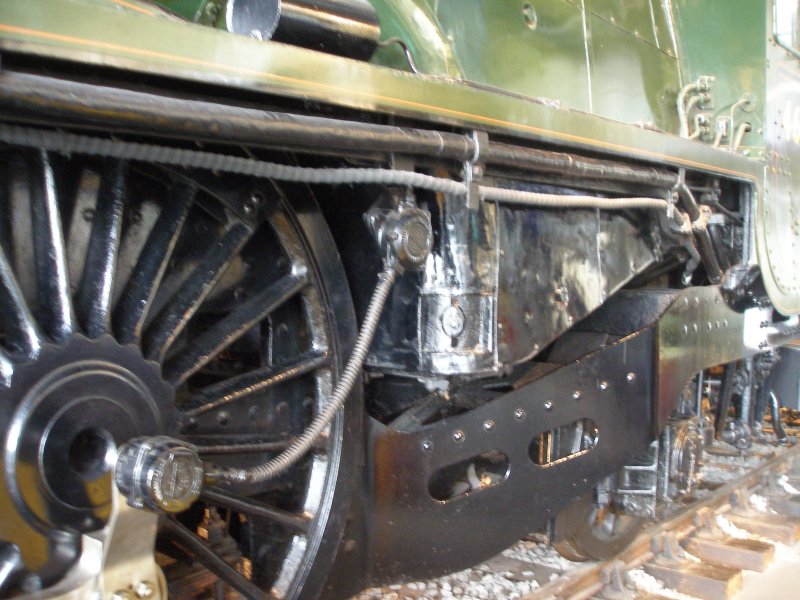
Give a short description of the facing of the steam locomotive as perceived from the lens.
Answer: facing the viewer and to the left of the viewer
